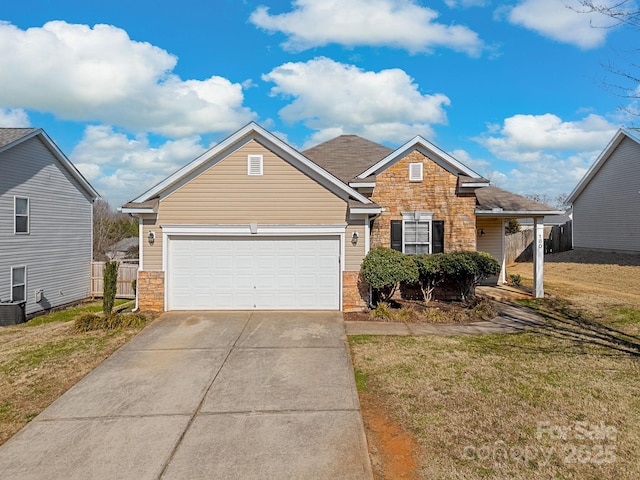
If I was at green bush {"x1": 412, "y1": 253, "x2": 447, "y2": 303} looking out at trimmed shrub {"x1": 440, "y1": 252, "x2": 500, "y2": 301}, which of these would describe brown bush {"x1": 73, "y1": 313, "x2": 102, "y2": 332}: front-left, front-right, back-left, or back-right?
back-right

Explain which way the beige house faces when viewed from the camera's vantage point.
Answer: facing the viewer

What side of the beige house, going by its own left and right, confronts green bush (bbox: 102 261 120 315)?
right

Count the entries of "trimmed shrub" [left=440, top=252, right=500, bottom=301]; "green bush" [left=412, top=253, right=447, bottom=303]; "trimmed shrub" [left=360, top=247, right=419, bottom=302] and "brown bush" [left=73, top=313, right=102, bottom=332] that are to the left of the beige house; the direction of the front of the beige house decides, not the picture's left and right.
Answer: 3

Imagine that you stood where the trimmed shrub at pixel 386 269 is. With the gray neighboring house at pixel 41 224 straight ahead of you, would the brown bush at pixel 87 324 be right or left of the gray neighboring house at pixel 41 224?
left

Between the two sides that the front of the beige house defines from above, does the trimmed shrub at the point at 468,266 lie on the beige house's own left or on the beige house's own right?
on the beige house's own left

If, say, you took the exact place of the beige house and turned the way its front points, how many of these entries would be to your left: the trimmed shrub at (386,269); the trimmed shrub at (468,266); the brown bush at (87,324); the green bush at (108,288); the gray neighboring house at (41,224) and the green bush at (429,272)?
3

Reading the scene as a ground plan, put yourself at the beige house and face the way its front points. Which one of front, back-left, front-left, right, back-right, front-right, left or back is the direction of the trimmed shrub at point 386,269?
left

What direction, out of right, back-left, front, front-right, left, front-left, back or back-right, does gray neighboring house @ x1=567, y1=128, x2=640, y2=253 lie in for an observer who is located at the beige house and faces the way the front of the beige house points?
back-left

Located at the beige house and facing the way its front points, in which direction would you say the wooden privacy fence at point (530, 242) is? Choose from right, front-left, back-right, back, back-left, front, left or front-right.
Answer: back-left

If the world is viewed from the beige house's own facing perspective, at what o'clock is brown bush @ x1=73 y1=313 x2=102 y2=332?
The brown bush is roughly at 2 o'clock from the beige house.

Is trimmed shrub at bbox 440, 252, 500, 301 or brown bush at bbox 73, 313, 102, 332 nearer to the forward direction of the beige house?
the brown bush
